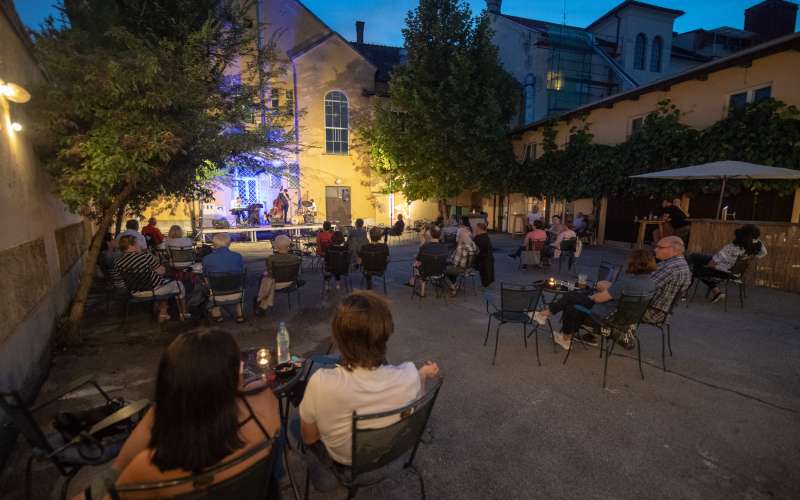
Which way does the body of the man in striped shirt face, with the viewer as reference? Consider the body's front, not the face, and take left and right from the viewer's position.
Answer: facing away from the viewer and to the right of the viewer

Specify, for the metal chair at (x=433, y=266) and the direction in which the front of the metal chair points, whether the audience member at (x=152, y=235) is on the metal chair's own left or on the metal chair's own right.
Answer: on the metal chair's own left

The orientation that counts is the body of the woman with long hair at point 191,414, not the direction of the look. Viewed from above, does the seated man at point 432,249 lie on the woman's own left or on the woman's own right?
on the woman's own right

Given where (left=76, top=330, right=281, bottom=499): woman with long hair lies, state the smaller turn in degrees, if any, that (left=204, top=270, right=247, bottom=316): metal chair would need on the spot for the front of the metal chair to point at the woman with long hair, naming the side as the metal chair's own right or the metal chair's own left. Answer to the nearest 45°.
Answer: approximately 180°

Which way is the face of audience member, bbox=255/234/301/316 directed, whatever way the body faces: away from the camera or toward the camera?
away from the camera

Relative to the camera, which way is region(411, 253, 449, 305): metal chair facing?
away from the camera

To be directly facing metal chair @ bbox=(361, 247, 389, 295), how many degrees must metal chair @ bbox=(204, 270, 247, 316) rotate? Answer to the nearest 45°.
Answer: approximately 90° to its right

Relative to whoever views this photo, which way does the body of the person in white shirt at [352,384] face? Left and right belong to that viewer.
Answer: facing away from the viewer

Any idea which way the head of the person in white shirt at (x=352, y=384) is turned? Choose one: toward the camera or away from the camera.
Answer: away from the camera

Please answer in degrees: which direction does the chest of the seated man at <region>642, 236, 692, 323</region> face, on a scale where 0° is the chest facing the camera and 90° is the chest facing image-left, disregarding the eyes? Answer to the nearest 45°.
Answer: approximately 90°

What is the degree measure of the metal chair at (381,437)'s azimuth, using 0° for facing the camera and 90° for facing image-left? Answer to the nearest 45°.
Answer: approximately 135°

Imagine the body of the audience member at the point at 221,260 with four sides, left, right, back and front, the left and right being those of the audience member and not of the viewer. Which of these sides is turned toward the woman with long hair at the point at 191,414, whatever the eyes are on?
back

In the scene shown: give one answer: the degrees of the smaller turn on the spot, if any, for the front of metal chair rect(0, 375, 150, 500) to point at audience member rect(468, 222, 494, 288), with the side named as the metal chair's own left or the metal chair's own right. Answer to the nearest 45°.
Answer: approximately 45° to the metal chair's own right
